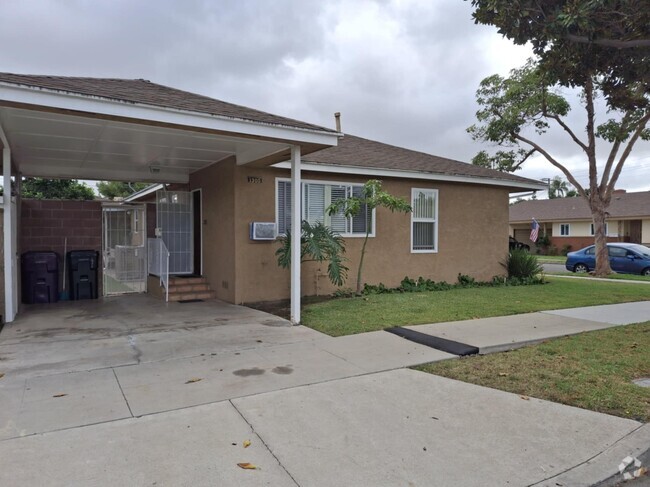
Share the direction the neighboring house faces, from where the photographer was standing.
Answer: facing the viewer

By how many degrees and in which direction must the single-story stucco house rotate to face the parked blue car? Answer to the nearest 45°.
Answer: approximately 90° to its left

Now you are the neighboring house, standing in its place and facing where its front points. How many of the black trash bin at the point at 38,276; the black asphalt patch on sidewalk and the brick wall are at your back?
0

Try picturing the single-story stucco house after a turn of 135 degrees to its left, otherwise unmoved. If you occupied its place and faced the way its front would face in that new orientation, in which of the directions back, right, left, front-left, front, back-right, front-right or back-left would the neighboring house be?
front-right

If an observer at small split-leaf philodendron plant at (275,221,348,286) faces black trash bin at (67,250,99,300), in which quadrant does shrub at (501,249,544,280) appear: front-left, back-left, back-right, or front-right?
back-right

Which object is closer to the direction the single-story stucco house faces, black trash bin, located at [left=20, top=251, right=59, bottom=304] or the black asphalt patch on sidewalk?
the black asphalt patch on sidewalk

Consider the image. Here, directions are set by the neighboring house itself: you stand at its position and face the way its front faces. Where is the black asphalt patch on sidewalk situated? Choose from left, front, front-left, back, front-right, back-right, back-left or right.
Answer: front

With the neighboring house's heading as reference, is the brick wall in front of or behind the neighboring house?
in front

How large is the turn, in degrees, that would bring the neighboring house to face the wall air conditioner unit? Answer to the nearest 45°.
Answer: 0° — it already faces it

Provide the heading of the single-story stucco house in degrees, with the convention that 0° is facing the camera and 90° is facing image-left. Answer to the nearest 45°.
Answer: approximately 315°

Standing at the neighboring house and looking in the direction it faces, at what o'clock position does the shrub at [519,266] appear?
The shrub is roughly at 12 o'clock from the neighboring house.

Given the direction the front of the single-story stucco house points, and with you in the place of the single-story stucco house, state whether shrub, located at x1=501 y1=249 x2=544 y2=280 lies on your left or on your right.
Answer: on your left

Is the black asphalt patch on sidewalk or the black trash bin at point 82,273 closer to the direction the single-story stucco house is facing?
the black asphalt patch on sidewalk

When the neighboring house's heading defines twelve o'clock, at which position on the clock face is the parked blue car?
The parked blue car is roughly at 12 o'clock from the neighboring house.

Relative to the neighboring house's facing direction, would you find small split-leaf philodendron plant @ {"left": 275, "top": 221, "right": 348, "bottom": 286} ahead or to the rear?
ahead
